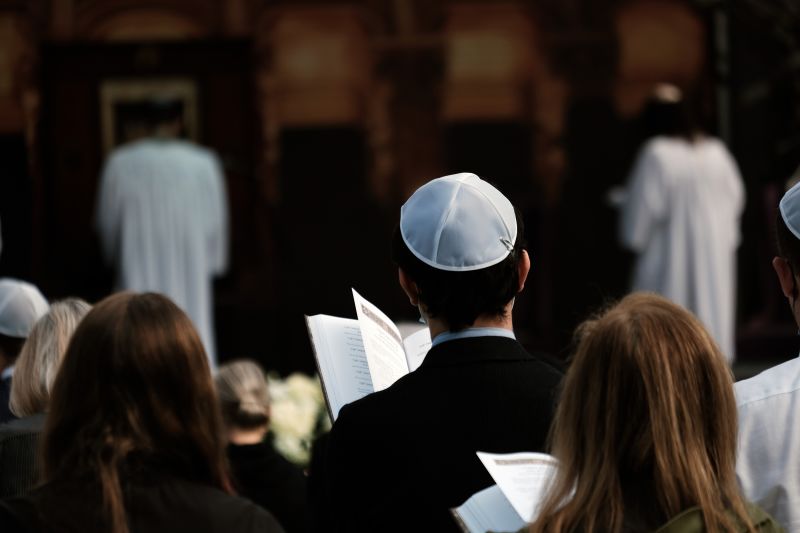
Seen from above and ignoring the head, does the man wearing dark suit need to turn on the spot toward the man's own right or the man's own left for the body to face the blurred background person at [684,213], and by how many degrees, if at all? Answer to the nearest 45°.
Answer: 0° — they already face them

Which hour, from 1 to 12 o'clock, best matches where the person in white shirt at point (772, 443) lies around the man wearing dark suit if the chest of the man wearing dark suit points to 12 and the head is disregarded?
The person in white shirt is roughly at 3 o'clock from the man wearing dark suit.

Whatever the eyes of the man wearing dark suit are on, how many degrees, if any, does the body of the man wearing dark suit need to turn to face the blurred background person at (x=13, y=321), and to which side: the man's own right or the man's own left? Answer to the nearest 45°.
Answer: approximately 45° to the man's own left

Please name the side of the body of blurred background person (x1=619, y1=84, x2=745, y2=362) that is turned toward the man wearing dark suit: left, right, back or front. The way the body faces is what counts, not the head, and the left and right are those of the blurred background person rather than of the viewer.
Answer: back

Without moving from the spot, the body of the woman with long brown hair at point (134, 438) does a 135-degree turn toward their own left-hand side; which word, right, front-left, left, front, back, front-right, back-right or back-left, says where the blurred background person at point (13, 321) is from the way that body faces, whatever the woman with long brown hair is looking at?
back-right

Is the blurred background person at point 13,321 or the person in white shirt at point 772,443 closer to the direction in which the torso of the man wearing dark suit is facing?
the blurred background person

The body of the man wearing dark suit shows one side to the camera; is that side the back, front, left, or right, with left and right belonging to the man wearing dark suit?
back

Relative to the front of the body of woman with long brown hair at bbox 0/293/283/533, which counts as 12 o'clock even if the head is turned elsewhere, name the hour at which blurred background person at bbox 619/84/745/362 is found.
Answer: The blurred background person is roughly at 1 o'clock from the woman with long brown hair.

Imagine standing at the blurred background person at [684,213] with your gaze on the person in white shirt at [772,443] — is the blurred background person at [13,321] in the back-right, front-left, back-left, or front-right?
front-right

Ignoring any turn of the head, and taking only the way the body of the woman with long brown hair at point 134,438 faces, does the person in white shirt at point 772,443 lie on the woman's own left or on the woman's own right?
on the woman's own right

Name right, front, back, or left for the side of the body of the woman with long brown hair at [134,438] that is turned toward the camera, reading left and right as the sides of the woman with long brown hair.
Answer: back

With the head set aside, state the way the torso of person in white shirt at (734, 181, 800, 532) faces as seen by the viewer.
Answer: away from the camera

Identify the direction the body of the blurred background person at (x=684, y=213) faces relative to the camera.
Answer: away from the camera

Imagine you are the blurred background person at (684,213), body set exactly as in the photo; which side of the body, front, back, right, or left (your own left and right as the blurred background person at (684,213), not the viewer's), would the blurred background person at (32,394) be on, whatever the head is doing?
back

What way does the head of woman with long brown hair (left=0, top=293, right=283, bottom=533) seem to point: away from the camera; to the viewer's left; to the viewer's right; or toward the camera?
away from the camera

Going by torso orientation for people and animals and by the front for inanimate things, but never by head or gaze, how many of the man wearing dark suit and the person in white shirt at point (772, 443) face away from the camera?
2

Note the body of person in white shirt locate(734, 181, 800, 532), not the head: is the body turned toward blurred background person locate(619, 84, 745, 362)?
yes
